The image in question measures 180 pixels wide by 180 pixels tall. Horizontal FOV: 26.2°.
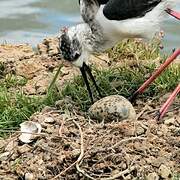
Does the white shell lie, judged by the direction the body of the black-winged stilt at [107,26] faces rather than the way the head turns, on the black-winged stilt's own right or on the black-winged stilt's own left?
on the black-winged stilt's own left

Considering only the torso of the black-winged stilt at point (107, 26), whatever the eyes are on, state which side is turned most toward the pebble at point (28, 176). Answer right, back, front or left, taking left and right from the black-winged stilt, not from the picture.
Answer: left

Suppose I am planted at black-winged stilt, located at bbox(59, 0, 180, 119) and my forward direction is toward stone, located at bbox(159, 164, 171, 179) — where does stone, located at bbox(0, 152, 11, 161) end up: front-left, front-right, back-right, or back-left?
front-right

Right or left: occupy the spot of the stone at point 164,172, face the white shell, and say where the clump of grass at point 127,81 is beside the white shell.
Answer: right

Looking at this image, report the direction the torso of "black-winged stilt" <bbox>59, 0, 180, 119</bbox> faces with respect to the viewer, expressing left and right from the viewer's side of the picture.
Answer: facing to the left of the viewer

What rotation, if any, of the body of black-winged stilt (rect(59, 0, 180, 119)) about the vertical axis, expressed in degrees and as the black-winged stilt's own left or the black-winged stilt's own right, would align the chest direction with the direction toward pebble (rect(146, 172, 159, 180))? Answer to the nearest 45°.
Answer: approximately 90° to the black-winged stilt's own left

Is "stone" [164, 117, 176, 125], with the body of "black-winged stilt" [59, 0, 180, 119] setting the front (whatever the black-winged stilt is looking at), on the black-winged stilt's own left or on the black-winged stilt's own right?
on the black-winged stilt's own left

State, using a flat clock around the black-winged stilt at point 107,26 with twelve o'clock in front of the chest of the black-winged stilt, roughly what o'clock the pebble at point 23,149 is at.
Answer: The pebble is roughly at 10 o'clock from the black-winged stilt.

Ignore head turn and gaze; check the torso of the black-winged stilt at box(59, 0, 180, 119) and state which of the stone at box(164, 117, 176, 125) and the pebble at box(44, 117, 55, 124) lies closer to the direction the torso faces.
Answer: the pebble

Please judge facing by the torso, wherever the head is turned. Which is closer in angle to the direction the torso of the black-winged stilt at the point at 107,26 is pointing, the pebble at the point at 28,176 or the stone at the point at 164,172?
the pebble
